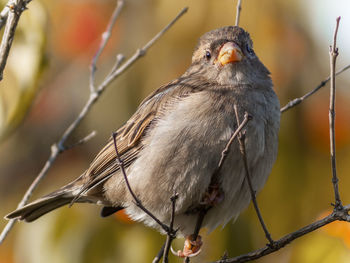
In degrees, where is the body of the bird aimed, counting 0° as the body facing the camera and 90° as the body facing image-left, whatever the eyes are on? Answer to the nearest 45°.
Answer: approximately 315°
